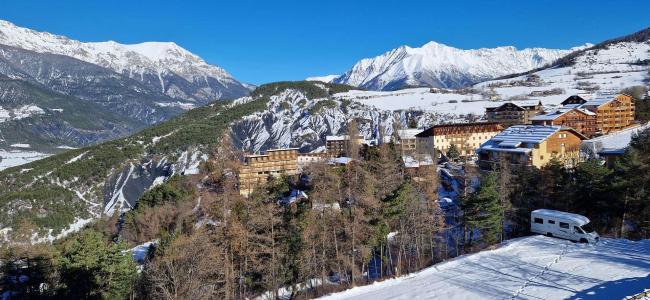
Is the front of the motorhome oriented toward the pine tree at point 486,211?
no

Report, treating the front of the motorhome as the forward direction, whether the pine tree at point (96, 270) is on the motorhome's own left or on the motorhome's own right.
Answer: on the motorhome's own right

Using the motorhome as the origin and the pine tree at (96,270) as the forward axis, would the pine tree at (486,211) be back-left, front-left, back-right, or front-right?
front-right

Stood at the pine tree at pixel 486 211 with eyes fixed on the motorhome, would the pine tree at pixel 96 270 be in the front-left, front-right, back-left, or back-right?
back-right

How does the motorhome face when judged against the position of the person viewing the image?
facing the viewer and to the right of the viewer
